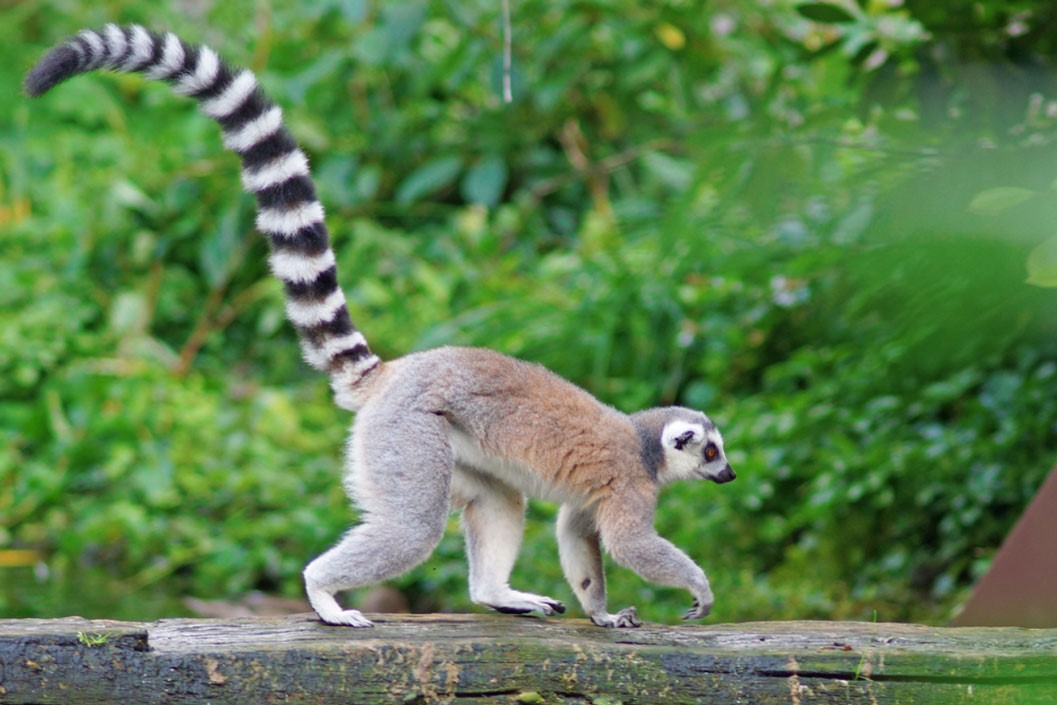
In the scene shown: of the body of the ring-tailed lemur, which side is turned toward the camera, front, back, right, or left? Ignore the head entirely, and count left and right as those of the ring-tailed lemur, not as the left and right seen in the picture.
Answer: right
